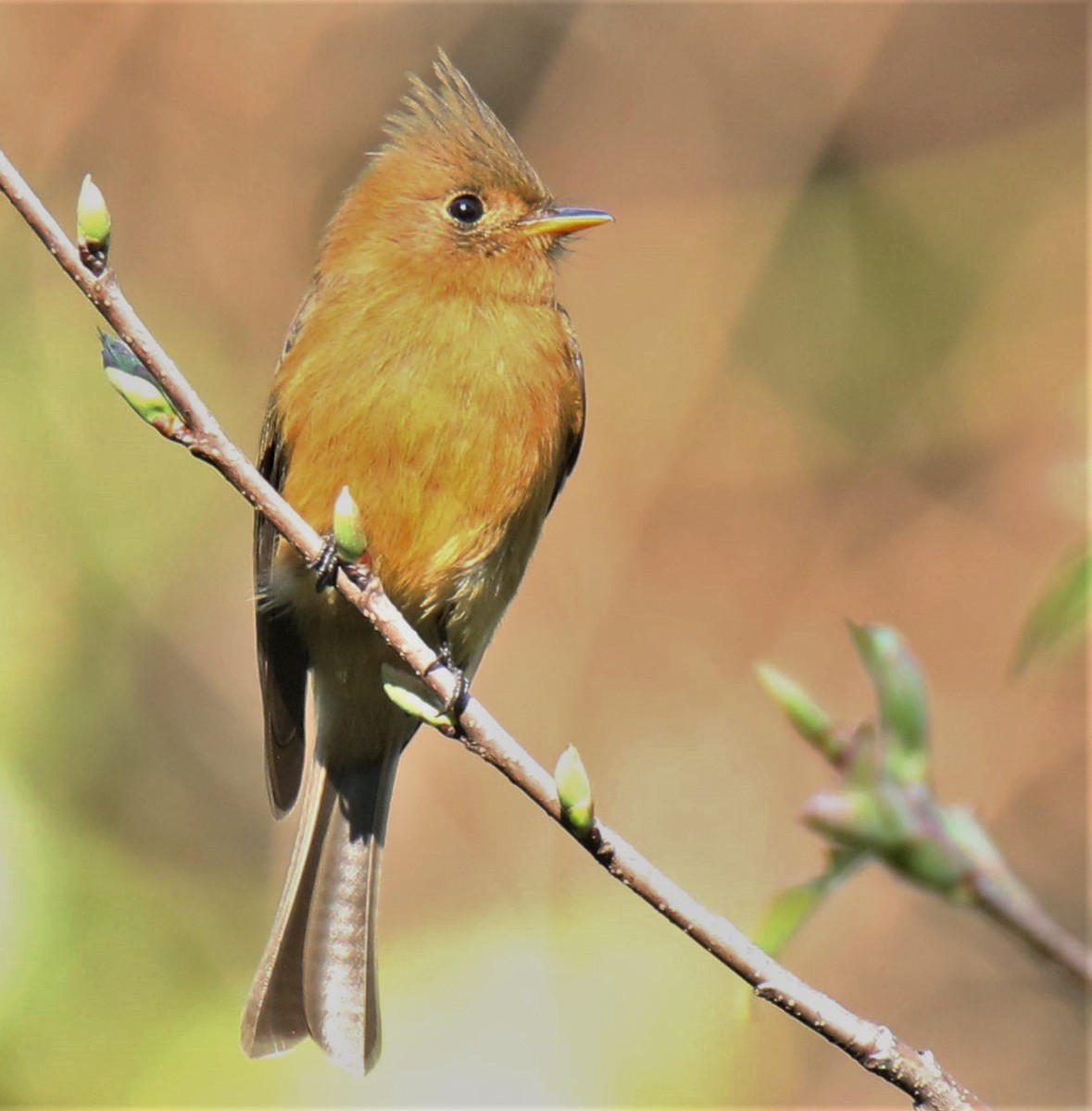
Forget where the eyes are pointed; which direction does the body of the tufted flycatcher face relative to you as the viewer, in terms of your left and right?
facing the viewer and to the right of the viewer
